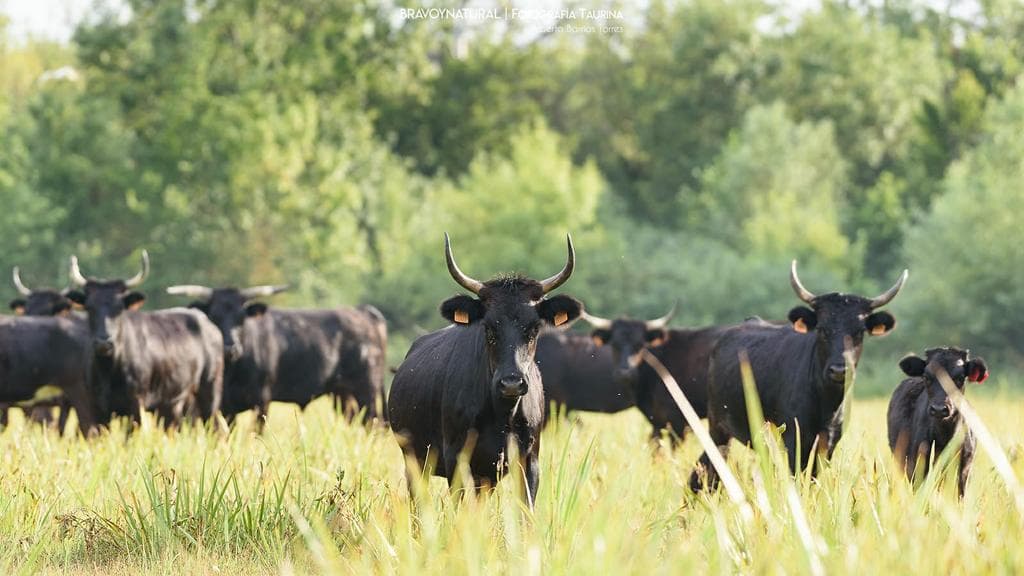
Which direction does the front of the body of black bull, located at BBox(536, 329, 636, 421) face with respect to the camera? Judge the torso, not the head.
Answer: to the viewer's right

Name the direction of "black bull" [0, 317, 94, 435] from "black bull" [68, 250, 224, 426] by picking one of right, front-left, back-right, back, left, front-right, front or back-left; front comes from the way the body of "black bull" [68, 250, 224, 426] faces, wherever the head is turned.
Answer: right

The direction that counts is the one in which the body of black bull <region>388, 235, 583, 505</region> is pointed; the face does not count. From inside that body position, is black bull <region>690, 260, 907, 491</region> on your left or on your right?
on your left

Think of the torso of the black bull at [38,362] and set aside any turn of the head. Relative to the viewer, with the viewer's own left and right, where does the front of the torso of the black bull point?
facing to the left of the viewer

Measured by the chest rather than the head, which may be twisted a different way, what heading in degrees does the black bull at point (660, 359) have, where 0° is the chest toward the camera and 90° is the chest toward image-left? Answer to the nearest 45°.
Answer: approximately 45°

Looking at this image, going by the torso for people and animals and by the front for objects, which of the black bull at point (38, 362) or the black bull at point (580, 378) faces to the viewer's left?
the black bull at point (38, 362)

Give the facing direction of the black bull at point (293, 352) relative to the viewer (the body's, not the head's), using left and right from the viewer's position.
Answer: facing the viewer and to the left of the viewer

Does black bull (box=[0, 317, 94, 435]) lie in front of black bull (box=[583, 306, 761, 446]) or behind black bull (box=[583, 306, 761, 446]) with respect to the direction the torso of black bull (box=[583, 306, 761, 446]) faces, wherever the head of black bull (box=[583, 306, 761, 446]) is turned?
in front

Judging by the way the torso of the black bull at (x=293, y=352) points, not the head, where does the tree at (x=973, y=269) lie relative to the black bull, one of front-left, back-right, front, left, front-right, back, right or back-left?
back

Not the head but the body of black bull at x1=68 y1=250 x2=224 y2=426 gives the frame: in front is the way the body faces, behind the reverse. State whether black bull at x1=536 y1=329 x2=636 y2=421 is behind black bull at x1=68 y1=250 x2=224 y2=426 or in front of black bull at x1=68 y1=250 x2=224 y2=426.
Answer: behind

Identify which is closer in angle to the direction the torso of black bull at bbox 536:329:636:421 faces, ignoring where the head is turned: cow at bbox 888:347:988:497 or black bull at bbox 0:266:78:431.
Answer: the cow

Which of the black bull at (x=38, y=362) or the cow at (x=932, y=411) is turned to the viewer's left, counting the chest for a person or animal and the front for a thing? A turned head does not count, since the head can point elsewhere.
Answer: the black bull

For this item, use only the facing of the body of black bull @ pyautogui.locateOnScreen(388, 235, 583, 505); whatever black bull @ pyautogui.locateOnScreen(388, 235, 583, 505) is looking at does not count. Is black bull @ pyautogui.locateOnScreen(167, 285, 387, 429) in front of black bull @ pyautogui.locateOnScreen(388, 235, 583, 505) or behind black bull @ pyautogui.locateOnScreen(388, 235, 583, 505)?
behind
